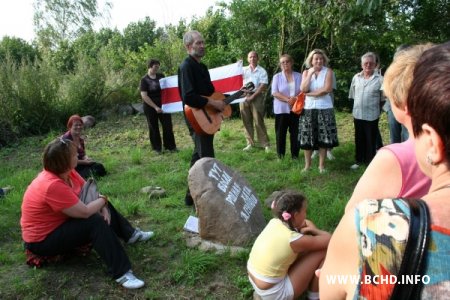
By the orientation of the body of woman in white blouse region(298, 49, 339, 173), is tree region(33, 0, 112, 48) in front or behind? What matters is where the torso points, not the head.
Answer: behind

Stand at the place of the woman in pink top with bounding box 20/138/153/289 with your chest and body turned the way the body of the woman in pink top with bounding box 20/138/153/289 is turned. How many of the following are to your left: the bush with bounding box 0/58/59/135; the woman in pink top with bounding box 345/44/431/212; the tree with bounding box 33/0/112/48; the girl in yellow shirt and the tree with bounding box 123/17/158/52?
3

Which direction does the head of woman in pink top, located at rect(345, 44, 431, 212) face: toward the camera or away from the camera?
away from the camera

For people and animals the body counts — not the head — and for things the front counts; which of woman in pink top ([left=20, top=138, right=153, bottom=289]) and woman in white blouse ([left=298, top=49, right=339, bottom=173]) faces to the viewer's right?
the woman in pink top

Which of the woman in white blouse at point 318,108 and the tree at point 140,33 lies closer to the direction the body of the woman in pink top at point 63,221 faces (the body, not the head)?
the woman in white blouse

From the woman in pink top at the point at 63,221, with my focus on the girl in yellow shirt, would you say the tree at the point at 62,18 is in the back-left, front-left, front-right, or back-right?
back-left

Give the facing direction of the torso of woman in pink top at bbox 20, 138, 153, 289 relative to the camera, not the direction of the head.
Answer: to the viewer's right

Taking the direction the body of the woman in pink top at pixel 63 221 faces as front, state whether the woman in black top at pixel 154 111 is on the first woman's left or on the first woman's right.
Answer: on the first woman's left

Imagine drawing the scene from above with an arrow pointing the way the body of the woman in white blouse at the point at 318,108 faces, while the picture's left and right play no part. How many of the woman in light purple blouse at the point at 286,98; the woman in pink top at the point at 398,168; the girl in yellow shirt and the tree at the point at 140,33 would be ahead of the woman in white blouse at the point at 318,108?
2

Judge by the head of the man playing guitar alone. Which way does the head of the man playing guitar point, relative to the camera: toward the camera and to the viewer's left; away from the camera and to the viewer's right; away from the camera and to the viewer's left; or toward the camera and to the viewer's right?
toward the camera and to the viewer's right

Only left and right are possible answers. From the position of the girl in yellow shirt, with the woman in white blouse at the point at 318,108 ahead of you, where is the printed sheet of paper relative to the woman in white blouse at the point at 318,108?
left

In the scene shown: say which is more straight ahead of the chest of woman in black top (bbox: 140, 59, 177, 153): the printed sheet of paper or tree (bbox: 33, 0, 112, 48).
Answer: the printed sheet of paper

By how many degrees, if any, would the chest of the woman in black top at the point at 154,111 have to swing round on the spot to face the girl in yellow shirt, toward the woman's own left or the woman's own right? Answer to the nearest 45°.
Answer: approximately 45° to the woman's own right

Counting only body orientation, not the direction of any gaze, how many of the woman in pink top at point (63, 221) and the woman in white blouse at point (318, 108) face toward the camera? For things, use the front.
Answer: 1

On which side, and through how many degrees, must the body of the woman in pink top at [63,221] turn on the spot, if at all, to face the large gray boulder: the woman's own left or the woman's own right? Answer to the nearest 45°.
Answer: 0° — they already face it

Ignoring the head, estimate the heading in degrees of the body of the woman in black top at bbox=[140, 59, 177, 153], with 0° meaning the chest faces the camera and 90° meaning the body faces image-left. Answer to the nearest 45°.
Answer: approximately 315°

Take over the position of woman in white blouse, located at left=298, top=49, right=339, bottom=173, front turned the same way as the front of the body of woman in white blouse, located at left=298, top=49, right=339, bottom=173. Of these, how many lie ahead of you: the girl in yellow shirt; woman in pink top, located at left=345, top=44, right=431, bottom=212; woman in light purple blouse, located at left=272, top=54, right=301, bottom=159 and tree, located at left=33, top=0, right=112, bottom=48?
2
